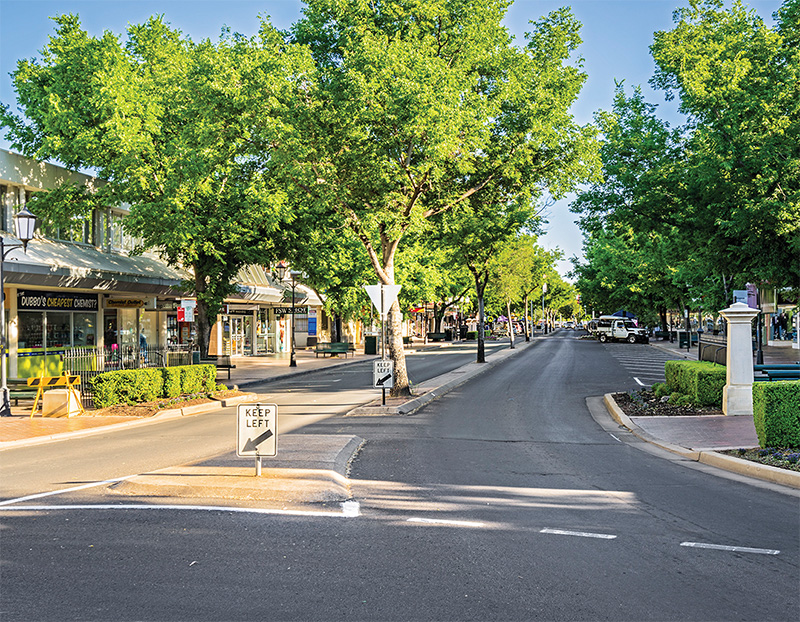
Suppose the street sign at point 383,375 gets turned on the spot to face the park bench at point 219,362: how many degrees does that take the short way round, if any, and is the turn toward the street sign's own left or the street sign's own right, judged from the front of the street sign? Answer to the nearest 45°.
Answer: approximately 135° to the street sign's own right

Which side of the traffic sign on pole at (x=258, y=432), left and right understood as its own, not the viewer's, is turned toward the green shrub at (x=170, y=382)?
back

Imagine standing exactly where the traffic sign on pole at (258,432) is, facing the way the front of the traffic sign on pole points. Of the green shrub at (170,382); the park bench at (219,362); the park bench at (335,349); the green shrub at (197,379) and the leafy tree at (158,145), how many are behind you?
5

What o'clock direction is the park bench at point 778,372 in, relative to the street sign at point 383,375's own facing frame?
The park bench is roughly at 9 o'clock from the street sign.

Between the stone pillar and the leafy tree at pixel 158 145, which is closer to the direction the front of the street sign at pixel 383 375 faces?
the stone pillar

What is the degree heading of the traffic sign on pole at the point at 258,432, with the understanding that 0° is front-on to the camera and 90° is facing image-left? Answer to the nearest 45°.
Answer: approximately 0°
